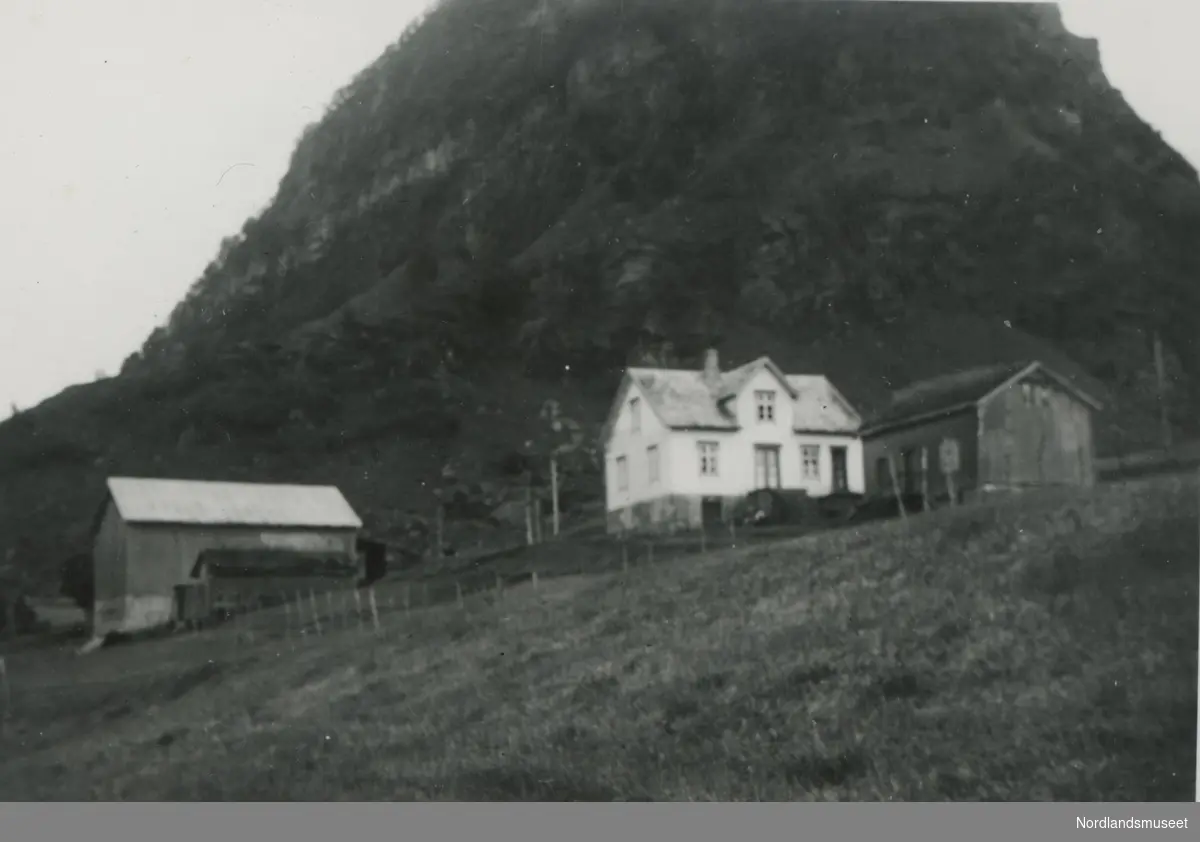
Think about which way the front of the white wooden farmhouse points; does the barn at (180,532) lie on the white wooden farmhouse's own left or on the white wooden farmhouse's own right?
on the white wooden farmhouse's own right

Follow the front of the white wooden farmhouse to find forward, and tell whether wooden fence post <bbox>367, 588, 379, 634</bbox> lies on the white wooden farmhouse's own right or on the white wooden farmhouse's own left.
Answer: on the white wooden farmhouse's own right

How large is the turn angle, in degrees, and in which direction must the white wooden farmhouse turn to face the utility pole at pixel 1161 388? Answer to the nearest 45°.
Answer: approximately 45° to its left

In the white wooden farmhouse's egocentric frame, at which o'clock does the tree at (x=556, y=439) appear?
The tree is roughly at 4 o'clock from the white wooden farmhouse.

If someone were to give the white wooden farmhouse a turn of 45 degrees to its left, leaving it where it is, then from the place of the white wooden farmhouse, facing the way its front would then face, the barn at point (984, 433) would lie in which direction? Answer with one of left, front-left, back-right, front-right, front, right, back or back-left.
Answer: front

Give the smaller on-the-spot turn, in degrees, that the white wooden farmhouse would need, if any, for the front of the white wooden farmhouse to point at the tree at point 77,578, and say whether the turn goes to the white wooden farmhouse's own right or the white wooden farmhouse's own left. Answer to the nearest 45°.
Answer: approximately 135° to the white wooden farmhouse's own right

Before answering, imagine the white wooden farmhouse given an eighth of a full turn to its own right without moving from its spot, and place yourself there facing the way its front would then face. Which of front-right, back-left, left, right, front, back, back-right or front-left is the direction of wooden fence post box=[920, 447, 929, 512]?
left

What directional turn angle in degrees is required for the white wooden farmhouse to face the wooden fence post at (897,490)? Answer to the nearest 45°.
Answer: approximately 45° to its left

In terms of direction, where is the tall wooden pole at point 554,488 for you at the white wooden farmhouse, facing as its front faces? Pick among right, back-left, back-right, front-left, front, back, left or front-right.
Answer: back-right

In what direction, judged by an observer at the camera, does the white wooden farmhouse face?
facing the viewer and to the right of the viewer
